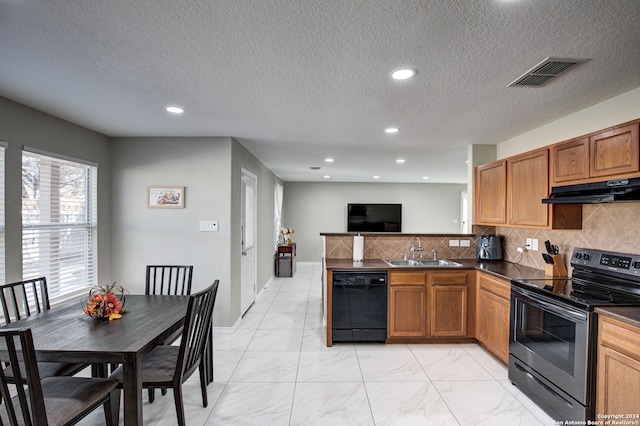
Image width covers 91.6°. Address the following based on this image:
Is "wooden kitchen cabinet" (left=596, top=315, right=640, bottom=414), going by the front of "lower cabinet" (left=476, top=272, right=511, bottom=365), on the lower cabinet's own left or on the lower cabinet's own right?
on the lower cabinet's own left

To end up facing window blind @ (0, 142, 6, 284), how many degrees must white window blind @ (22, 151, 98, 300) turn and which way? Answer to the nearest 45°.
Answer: approximately 90° to its right

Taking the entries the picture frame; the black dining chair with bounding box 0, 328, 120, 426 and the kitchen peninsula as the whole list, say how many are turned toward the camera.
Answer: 2

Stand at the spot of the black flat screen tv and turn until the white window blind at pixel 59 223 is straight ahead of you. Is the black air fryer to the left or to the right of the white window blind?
left

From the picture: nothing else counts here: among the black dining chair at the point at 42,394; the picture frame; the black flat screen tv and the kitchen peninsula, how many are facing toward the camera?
3

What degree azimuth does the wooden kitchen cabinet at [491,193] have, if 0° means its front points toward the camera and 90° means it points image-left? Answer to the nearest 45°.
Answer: approximately 45°

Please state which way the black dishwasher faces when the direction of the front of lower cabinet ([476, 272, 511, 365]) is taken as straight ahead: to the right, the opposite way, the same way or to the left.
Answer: to the left

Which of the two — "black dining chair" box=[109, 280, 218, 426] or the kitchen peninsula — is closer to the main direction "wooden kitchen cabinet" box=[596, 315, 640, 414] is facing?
the black dining chair

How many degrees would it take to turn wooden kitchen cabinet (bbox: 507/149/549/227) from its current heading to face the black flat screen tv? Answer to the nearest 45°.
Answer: approximately 90° to its right

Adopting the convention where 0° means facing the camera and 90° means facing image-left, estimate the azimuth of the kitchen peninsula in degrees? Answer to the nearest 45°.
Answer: approximately 0°

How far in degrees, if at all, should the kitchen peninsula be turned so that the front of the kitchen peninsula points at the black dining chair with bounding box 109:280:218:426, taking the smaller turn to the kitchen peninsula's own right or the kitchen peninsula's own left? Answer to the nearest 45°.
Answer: approximately 45° to the kitchen peninsula's own right

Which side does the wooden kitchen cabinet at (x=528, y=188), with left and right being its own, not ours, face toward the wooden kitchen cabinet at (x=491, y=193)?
right

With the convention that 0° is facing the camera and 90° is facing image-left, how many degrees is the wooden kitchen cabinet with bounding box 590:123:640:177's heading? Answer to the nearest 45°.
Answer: approximately 45°

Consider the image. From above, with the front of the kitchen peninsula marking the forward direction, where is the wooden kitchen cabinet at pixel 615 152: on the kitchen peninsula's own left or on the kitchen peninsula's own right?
on the kitchen peninsula's own left

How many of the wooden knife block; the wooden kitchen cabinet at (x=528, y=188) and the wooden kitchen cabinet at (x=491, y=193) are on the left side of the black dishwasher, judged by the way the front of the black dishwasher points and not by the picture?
3

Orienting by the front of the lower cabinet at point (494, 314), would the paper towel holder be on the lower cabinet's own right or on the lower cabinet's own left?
on the lower cabinet's own right

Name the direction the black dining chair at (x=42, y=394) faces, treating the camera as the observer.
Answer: facing away from the viewer and to the right of the viewer
